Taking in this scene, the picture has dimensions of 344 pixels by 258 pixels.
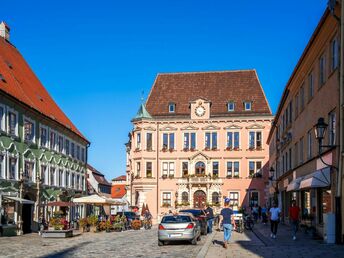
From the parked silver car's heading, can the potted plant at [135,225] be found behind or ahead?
ahead

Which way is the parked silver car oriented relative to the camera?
away from the camera

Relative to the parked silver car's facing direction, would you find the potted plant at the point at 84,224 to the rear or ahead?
ahead
